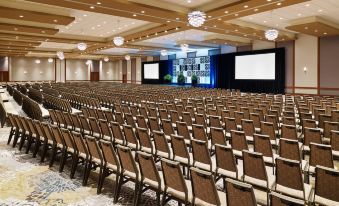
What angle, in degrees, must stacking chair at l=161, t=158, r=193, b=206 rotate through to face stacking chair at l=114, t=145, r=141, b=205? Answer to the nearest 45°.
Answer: approximately 90° to its left

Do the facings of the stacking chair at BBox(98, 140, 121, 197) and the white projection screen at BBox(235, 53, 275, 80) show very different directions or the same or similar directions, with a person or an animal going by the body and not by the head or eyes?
very different directions

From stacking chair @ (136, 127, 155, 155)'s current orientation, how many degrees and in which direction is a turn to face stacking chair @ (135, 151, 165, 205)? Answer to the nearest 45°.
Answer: approximately 135° to its right

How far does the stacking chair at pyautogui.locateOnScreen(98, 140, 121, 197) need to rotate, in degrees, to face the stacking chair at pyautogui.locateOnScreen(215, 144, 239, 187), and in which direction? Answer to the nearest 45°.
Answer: approximately 45° to its right

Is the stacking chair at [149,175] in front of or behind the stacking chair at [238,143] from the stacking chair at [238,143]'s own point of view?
behind

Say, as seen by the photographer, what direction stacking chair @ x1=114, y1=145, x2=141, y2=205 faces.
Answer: facing away from the viewer and to the right of the viewer

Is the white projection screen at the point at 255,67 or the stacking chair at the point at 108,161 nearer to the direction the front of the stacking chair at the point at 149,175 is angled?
the white projection screen

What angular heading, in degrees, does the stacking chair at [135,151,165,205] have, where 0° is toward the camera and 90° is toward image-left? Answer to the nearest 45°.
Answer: approximately 225°

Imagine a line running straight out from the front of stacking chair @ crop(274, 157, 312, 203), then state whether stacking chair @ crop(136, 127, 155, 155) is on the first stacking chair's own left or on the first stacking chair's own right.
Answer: on the first stacking chair's own left

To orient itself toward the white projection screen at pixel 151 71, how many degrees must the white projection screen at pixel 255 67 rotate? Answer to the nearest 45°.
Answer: approximately 90° to its right

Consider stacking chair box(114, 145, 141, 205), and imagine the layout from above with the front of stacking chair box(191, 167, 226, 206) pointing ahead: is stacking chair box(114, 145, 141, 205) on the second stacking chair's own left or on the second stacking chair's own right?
on the second stacking chair's own left

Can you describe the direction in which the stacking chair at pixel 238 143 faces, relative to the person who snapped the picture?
facing away from the viewer and to the right of the viewer
